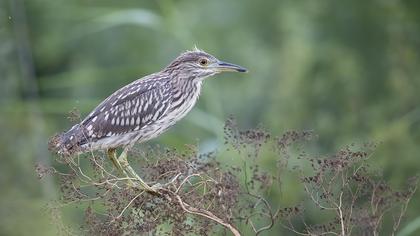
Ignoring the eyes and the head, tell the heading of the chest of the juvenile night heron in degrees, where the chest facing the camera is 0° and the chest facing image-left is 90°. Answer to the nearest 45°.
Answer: approximately 270°
